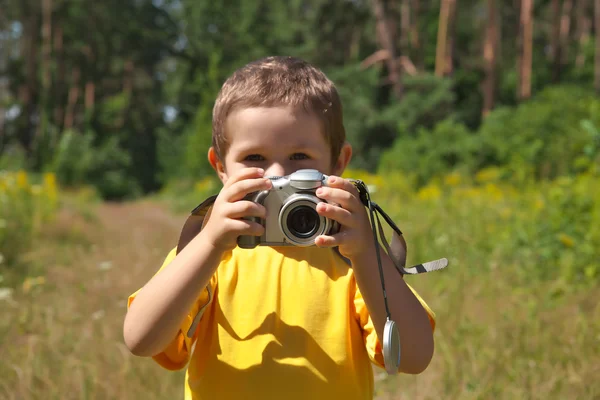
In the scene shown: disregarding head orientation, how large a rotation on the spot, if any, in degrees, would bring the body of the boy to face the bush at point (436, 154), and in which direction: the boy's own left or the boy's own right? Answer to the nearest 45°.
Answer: approximately 180°

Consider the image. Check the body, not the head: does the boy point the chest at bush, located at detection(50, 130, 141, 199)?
no

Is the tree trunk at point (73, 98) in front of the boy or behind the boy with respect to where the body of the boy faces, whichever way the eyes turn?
behind

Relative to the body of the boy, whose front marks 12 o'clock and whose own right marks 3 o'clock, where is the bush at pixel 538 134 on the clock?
The bush is roughly at 7 o'clock from the boy.

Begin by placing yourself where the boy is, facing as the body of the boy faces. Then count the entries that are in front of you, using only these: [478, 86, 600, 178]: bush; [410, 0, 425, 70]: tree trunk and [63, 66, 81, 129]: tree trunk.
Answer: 0

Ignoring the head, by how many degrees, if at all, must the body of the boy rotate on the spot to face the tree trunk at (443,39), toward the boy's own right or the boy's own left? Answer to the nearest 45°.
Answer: approximately 180°

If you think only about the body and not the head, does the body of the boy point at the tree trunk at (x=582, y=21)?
no

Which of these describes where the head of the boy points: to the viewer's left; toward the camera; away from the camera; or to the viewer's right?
toward the camera

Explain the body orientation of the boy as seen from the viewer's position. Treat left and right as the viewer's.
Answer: facing the viewer

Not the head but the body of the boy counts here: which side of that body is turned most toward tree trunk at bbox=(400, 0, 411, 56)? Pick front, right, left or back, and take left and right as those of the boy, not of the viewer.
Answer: back

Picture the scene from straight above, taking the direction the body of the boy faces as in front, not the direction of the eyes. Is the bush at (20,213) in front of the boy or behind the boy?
behind
